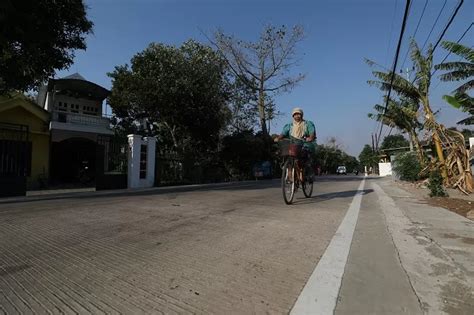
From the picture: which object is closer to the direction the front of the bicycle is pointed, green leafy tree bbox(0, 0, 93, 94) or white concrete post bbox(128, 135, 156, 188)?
the green leafy tree

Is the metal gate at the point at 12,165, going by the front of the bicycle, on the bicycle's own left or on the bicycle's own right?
on the bicycle's own right

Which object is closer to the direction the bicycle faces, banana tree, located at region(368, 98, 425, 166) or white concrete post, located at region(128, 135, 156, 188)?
the white concrete post

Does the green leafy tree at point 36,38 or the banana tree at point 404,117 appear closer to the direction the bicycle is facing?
the green leafy tree

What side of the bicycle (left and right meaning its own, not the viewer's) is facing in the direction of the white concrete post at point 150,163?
right

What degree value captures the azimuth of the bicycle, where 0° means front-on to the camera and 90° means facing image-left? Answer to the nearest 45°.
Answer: approximately 45°

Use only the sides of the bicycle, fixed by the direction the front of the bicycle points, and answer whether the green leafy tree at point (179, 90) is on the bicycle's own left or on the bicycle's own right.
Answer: on the bicycle's own right

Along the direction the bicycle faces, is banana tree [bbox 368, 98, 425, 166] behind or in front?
behind
